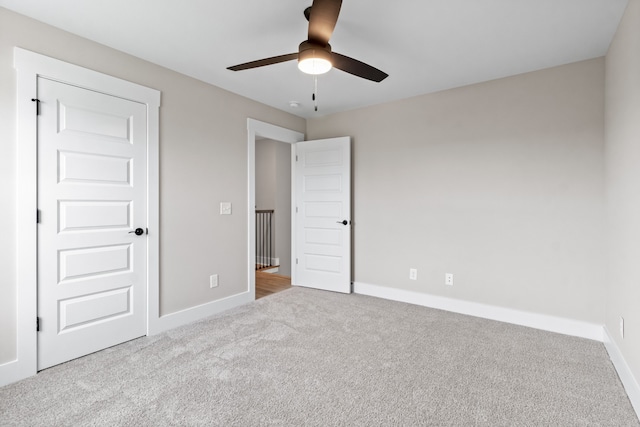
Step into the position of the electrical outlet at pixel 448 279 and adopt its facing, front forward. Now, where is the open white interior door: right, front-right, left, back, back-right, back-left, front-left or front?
right

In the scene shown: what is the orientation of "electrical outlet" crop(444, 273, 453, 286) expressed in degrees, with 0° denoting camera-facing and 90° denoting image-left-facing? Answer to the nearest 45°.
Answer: approximately 0°

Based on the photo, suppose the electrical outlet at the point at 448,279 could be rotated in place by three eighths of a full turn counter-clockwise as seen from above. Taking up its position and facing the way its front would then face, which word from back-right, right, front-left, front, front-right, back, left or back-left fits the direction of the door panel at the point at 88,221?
back

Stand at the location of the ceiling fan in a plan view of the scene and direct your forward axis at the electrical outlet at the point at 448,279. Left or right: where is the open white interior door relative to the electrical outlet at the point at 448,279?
left

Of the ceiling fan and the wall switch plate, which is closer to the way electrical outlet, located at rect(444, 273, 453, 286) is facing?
the ceiling fan

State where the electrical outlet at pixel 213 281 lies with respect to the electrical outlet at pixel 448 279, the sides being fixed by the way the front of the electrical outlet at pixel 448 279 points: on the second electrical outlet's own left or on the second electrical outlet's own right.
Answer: on the second electrical outlet's own right

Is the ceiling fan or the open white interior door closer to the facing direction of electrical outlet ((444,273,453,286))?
the ceiling fan

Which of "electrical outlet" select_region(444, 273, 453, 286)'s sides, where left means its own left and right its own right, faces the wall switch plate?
right

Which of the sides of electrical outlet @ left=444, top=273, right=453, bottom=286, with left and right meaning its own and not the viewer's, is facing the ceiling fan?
front
